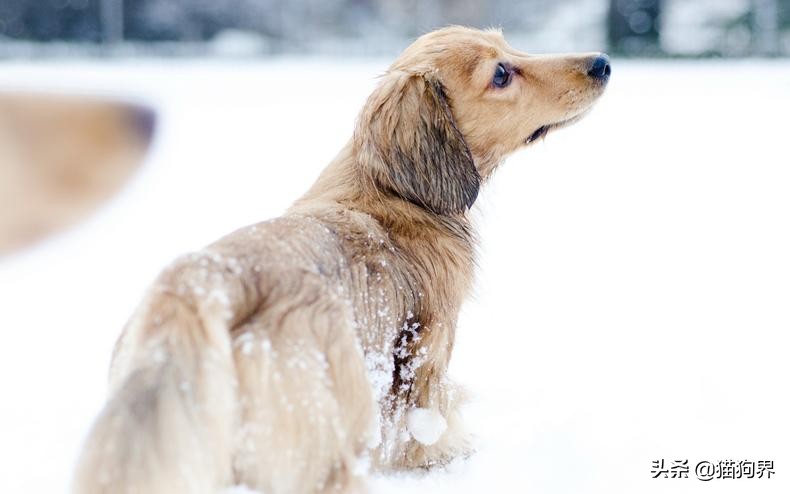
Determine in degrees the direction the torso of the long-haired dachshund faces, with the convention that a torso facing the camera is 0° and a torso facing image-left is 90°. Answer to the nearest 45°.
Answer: approximately 225°
